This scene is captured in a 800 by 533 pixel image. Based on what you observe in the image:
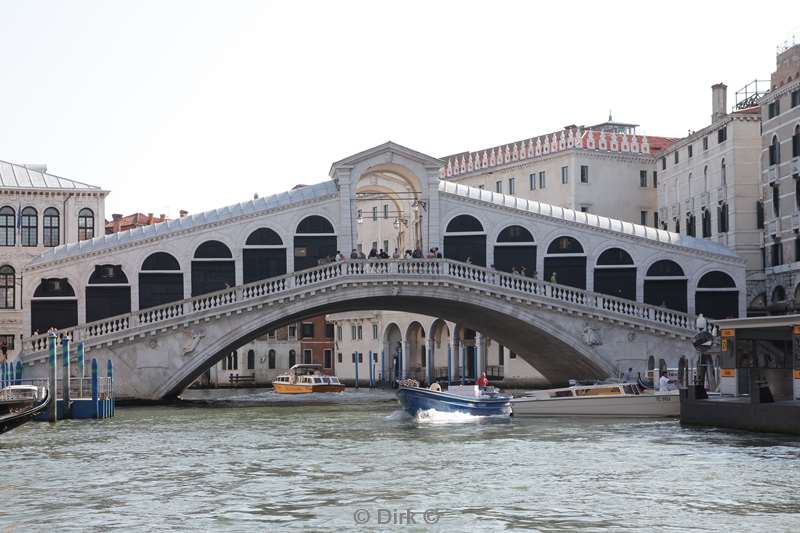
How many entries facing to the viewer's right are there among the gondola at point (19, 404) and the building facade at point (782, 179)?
1

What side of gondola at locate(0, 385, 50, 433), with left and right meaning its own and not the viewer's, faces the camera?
right

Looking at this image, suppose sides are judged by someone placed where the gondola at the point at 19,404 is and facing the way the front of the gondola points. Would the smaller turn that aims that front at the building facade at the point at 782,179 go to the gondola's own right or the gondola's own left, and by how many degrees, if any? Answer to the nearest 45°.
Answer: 0° — it already faces it

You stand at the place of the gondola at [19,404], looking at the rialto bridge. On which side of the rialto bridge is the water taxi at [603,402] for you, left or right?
right

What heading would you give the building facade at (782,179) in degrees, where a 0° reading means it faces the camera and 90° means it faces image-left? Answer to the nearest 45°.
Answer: approximately 45°
